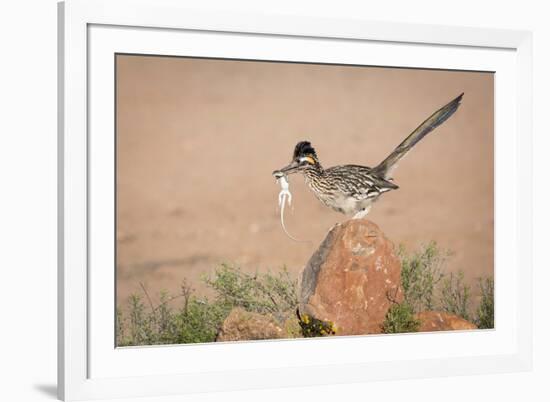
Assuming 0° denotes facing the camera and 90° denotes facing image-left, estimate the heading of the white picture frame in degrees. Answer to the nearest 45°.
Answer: approximately 315°
